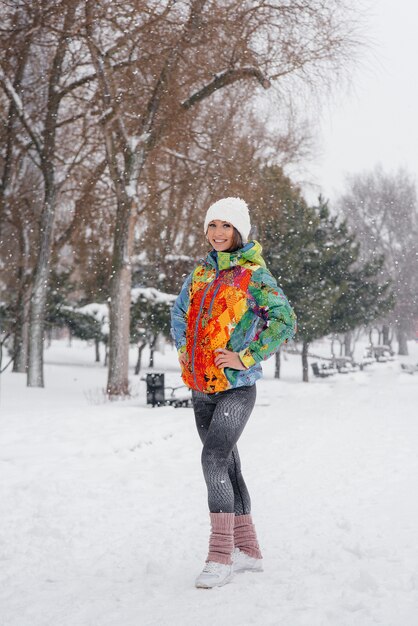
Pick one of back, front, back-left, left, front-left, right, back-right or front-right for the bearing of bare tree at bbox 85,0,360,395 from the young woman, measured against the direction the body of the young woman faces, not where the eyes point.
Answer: back-right

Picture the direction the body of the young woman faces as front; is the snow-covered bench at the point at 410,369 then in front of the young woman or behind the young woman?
behind

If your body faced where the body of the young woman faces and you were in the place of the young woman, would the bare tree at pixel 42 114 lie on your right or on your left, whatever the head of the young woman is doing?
on your right

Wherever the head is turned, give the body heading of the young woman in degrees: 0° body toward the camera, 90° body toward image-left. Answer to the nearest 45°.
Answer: approximately 45°

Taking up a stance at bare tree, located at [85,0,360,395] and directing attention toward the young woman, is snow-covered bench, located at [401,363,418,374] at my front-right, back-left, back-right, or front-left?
back-left
